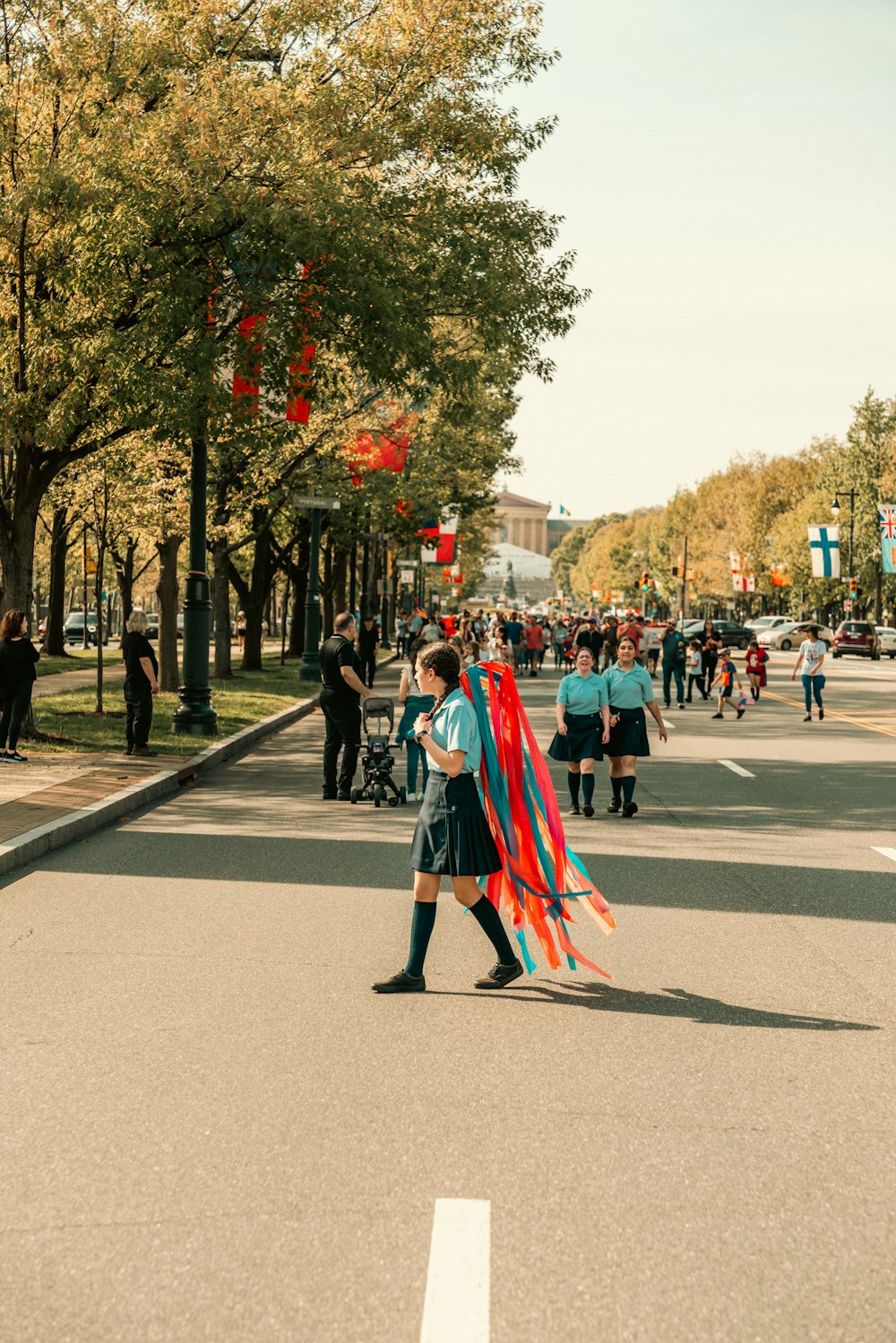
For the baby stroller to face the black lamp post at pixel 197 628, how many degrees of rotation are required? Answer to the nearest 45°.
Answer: approximately 135° to its right

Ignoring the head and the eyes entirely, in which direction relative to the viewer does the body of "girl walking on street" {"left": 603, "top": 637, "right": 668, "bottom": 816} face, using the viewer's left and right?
facing the viewer

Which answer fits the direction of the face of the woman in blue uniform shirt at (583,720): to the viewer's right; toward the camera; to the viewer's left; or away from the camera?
toward the camera

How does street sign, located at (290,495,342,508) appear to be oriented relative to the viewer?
toward the camera

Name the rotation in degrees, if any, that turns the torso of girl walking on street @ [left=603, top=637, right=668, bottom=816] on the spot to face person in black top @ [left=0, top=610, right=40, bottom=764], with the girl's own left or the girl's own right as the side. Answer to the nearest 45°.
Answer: approximately 90° to the girl's own right

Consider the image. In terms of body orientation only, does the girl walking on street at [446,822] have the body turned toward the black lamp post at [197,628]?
no

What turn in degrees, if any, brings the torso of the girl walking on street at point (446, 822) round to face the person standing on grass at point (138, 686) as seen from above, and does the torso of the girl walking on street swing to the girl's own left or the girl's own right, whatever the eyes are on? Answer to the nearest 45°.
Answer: approximately 90° to the girl's own right

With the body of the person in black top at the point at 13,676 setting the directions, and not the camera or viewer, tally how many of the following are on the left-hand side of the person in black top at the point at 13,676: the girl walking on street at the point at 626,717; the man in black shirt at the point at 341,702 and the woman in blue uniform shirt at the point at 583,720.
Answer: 0

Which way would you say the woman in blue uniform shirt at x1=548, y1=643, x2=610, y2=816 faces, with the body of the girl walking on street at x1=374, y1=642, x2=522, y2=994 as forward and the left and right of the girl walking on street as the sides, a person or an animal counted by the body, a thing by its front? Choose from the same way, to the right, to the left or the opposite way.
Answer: to the left

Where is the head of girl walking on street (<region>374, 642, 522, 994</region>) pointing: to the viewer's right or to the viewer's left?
to the viewer's left

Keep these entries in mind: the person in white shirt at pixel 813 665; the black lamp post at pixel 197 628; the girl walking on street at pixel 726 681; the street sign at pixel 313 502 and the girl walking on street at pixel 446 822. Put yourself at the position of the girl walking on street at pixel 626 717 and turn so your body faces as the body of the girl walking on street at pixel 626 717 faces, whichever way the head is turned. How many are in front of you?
1

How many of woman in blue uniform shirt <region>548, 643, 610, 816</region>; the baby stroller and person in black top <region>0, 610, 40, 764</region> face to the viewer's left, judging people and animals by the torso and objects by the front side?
0

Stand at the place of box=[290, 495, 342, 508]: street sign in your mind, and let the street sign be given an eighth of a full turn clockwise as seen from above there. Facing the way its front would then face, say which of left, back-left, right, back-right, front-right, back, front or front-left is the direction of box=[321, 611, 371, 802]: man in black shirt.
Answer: front-left

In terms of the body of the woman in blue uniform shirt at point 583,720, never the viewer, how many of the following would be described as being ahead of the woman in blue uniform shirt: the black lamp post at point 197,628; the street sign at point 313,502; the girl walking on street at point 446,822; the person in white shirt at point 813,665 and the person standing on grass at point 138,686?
1

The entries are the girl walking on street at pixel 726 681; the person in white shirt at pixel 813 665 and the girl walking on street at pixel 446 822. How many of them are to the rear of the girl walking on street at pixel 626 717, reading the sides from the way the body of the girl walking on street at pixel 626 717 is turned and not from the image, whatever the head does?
2

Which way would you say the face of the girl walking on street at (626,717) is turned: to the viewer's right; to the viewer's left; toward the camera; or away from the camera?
toward the camera

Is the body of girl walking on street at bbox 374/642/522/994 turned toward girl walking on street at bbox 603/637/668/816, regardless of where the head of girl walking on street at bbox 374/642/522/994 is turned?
no

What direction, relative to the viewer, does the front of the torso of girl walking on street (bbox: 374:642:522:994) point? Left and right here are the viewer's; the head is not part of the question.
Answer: facing to the left of the viewer
